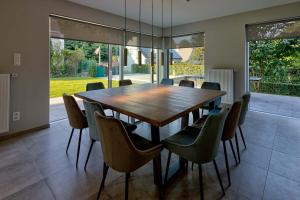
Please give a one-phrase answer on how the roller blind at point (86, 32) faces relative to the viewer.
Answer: facing the viewer and to the right of the viewer

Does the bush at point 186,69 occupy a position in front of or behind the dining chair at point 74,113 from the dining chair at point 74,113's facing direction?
in front

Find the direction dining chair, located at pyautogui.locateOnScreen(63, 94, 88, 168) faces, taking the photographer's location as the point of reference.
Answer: facing away from the viewer and to the right of the viewer

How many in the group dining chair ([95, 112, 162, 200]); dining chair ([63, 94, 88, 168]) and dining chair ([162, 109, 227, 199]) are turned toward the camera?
0

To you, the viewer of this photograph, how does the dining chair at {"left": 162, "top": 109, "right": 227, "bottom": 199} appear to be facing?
facing away from the viewer and to the left of the viewer

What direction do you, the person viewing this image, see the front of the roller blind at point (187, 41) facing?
facing the viewer and to the left of the viewer

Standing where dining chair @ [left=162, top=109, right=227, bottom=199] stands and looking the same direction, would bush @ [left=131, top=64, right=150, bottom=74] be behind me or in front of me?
in front

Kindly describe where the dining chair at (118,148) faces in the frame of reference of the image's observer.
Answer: facing away from the viewer and to the right of the viewer
